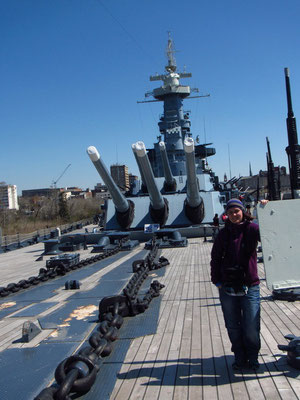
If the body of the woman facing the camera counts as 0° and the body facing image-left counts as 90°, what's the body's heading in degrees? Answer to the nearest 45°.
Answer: approximately 0°
